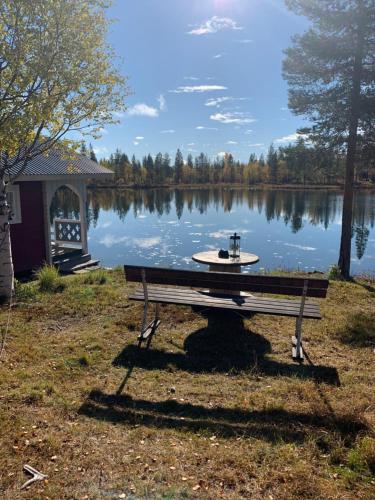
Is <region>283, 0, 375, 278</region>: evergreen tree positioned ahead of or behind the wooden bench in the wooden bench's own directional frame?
ahead

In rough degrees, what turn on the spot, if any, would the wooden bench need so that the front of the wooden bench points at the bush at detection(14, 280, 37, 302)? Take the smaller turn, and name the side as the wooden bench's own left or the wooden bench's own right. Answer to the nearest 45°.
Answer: approximately 45° to the wooden bench's own left

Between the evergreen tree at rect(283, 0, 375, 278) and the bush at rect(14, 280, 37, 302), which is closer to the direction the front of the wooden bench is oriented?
the evergreen tree

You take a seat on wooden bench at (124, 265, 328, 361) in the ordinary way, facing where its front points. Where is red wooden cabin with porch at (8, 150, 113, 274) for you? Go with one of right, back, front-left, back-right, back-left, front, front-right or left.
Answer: front-left

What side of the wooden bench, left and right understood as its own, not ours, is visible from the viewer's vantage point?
back
